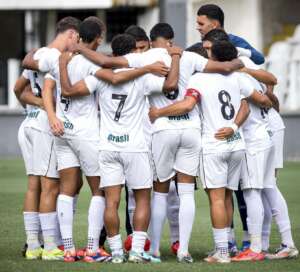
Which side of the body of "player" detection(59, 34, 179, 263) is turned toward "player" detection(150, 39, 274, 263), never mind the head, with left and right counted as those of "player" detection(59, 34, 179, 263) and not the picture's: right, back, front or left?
right

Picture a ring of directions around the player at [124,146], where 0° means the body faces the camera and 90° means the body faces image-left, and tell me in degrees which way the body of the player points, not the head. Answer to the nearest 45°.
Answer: approximately 180°

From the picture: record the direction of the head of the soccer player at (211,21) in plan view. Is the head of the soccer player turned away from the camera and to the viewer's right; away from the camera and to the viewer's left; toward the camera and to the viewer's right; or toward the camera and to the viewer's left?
toward the camera and to the viewer's left
